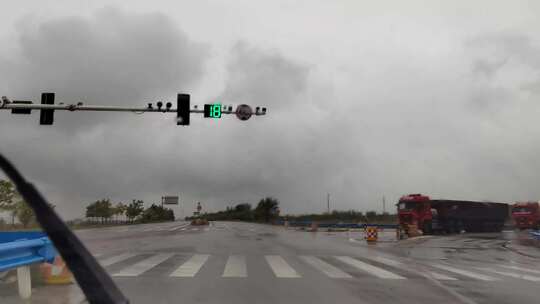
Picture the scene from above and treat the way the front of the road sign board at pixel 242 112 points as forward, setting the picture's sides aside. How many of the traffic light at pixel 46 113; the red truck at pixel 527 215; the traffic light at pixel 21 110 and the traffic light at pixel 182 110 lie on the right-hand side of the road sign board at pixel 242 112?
3

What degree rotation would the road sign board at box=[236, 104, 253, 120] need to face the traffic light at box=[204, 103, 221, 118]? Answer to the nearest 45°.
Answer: approximately 90° to its right

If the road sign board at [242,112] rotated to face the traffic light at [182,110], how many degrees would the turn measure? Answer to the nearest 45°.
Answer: approximately 90° to its right

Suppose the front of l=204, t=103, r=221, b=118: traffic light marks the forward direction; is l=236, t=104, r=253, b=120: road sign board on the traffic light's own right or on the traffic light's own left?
on the traffic light's own left

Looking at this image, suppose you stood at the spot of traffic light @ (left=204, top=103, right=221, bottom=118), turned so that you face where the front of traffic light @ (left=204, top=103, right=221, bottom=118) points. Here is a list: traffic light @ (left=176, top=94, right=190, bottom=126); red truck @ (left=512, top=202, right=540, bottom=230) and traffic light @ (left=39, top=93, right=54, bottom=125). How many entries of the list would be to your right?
2

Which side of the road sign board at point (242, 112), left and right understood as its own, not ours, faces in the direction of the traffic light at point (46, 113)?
right

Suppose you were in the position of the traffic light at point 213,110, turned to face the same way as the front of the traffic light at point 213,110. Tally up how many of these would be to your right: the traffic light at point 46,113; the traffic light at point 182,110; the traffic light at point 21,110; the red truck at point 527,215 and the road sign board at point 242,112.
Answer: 3

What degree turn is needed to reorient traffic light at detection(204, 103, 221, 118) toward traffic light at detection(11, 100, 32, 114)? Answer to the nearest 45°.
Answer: approximately 90° to its right

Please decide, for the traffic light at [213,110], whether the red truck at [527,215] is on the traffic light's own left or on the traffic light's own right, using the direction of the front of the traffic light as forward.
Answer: on the traffic light's own left

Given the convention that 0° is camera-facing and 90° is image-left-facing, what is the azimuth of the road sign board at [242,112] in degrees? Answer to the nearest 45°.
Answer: approximately 0°

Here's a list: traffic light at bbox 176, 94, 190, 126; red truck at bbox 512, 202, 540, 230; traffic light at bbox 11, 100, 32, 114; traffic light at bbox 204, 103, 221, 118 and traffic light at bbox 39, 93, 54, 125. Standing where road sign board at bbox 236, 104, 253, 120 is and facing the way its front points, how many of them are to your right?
4

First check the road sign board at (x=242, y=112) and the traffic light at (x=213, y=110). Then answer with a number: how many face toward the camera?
2
